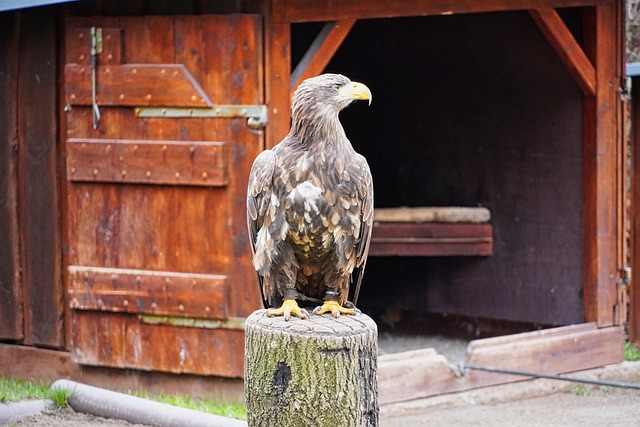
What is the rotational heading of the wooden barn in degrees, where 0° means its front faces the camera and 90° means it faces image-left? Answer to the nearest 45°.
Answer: approximately 0°

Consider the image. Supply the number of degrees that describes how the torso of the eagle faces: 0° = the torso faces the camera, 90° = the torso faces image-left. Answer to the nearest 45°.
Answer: approximately 0°

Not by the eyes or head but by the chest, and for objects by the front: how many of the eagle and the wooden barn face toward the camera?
2

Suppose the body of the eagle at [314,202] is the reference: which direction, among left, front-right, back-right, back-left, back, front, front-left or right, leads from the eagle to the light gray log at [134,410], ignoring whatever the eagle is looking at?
back-right

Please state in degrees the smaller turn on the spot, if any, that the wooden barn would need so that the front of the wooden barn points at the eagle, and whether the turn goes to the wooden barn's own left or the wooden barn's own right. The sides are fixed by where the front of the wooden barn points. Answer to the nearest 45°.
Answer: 0° — it already faces it

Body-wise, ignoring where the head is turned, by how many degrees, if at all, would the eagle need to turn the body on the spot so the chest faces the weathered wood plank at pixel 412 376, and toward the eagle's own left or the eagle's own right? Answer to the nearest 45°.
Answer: approximately 180°

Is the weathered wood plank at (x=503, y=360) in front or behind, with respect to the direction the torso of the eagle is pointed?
behind

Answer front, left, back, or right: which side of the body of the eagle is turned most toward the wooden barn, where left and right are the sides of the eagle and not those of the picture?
back

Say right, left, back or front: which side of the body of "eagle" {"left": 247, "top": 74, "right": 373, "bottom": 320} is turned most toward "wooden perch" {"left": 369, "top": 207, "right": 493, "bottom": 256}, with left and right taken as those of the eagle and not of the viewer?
back
